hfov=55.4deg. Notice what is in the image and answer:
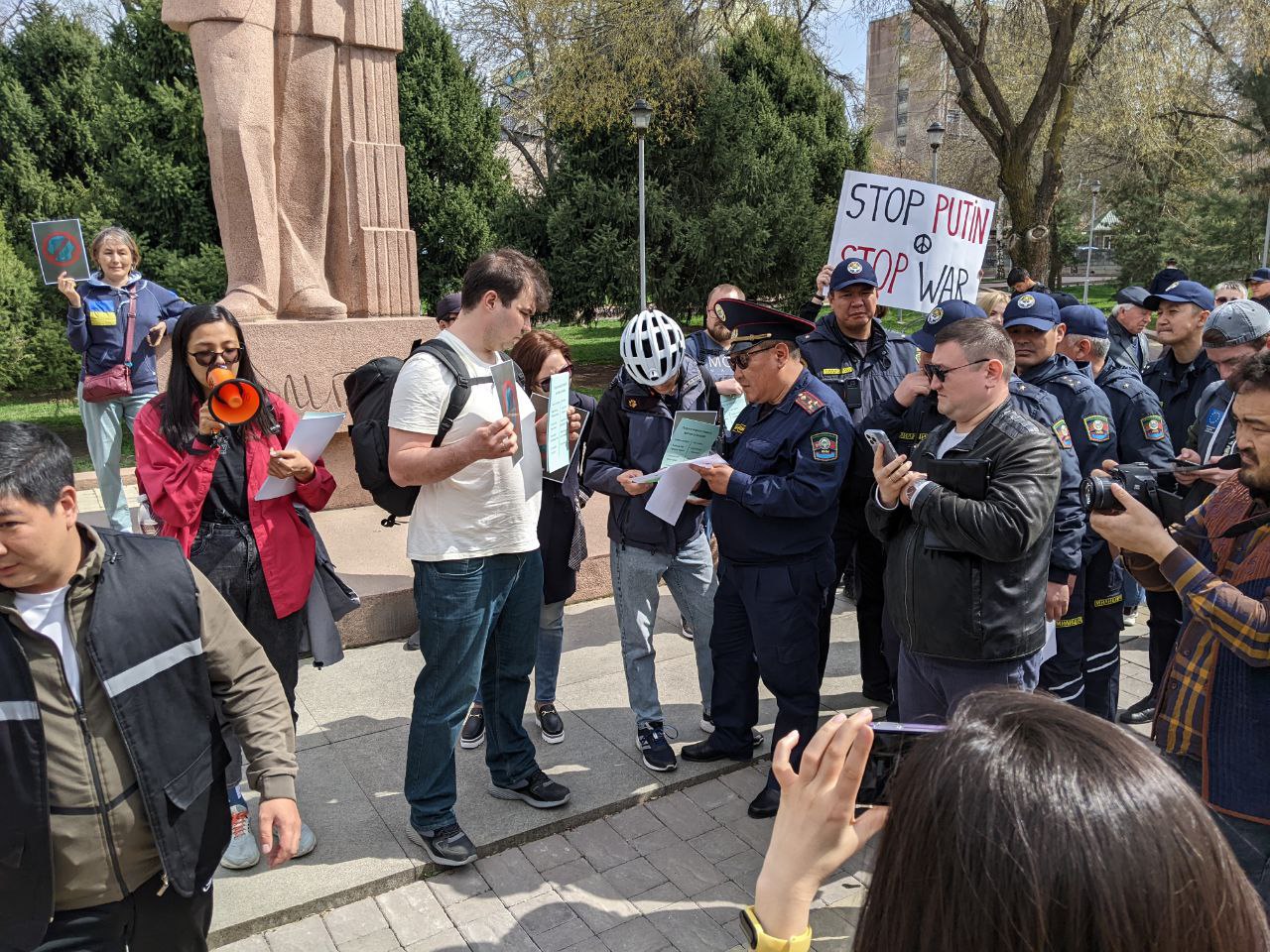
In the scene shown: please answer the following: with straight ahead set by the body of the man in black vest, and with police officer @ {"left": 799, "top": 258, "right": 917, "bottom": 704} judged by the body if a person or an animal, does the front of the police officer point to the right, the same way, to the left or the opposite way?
the same way

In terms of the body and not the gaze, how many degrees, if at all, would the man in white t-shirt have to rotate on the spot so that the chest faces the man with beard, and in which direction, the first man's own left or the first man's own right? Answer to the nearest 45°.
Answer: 0° — they already face them

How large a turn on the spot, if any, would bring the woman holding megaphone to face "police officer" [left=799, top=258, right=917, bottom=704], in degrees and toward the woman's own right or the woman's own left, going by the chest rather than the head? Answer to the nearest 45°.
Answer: approximately 90° to the woman's own left

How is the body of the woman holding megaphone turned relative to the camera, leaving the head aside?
toward the camera

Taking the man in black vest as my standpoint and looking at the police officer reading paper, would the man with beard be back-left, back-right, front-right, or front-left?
front-right

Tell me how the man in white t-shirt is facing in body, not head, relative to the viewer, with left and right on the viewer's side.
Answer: facing the viewer and to the right of the viewer

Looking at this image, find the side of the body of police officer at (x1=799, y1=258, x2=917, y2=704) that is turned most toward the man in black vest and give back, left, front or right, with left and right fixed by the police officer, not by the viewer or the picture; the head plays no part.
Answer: front

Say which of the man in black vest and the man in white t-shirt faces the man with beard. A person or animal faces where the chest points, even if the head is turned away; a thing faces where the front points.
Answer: the man in white t-shirt

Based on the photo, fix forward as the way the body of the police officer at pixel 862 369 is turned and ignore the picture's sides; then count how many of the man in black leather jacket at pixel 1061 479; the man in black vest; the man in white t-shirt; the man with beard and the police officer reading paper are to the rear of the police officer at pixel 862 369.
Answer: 0

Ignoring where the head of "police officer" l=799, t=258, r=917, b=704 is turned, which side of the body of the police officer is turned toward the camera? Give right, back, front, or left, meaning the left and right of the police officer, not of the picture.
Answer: front

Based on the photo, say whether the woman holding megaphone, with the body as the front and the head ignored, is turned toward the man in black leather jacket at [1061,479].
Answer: no

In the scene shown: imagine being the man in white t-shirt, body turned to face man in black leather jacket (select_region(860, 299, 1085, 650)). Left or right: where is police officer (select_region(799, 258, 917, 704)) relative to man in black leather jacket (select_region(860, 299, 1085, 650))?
left

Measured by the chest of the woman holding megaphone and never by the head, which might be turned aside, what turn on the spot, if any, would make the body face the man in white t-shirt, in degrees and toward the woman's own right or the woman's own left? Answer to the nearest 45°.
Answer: approximately 90° to the woman's own left

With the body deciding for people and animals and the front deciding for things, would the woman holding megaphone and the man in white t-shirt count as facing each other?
no

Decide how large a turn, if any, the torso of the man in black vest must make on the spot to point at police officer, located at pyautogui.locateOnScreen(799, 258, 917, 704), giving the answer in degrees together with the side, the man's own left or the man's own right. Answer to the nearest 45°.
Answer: approximately 180°

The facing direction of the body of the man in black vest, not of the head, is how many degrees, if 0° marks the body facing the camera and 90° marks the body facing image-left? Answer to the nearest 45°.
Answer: approximately 45°
